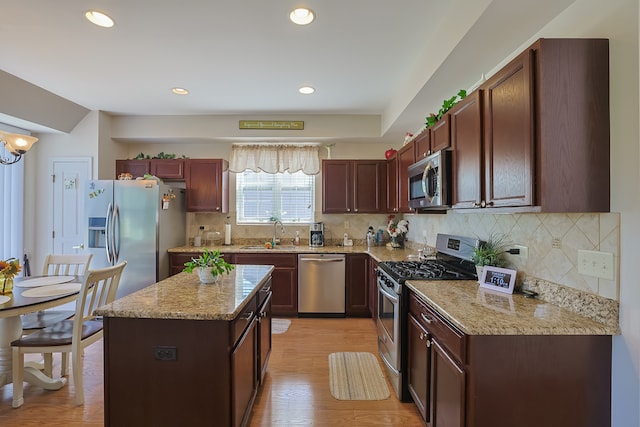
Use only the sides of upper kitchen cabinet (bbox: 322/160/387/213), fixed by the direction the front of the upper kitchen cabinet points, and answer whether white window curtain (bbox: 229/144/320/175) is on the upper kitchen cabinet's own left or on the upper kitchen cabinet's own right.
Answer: on the upper kitchen cabinet's own right

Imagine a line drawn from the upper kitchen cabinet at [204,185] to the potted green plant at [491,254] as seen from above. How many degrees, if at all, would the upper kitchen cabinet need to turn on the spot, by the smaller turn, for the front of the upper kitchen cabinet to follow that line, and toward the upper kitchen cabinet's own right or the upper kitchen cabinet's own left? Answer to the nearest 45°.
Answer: approximately 45° to the upper kitchen cabinet's own left

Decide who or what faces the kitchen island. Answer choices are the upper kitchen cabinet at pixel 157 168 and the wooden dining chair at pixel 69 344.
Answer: the upper kitchen cabinet

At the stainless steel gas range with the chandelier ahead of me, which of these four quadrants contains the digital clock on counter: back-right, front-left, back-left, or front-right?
back-left

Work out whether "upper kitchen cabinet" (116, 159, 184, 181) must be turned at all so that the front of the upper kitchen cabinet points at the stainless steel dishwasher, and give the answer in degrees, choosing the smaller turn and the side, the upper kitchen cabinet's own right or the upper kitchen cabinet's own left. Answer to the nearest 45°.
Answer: approximately 45° to the upper kitchen cabinet's own left

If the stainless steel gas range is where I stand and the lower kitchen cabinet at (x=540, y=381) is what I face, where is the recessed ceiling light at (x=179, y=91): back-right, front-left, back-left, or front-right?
back-right

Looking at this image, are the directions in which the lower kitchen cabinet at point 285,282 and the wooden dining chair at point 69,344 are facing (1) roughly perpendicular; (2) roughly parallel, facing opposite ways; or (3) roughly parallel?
roughly perpendicular

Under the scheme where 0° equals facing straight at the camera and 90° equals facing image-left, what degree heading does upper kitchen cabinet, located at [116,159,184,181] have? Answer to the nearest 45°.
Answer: approximately 0°

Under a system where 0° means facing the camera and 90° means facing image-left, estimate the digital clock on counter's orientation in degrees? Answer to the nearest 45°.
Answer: approximately 45°
